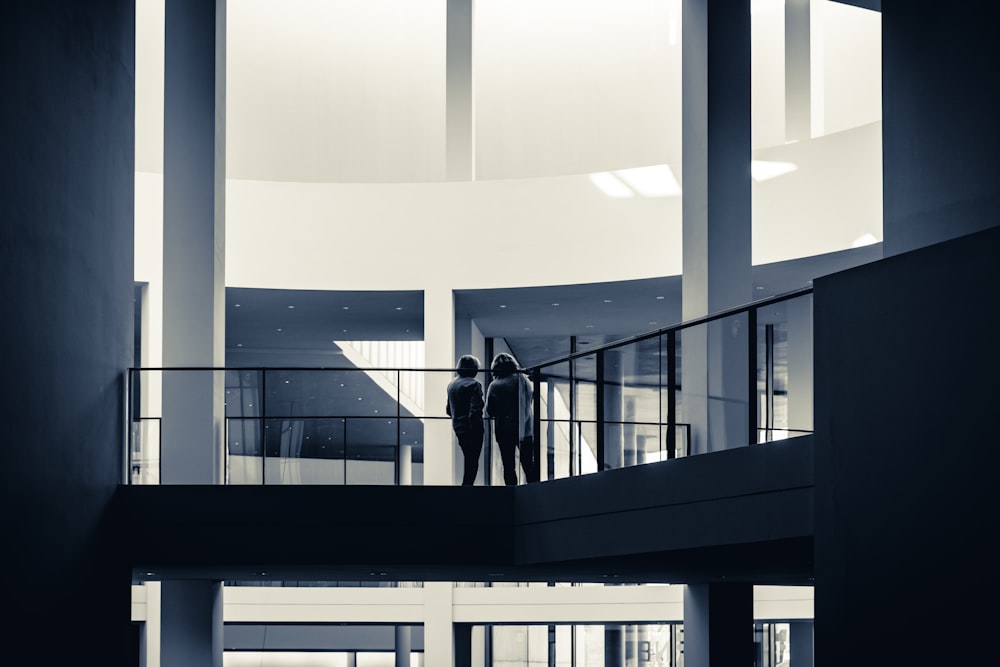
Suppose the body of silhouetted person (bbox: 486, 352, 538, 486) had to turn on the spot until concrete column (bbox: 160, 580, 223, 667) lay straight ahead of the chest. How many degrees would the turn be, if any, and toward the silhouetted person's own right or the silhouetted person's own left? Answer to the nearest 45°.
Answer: approximately 45° to the silhouetted person's own left

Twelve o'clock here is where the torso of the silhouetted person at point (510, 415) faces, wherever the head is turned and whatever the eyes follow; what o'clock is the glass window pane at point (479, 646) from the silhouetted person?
The glass window pane is roughly at 12 o'clock from the silhouetted person.

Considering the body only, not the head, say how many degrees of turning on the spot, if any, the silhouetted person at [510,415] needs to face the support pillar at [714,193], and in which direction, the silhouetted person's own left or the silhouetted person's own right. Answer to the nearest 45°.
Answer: approximately 45° to the silhouetted person's own right

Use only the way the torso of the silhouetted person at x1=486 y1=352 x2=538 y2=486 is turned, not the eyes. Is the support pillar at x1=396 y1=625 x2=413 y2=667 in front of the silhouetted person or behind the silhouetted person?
in front

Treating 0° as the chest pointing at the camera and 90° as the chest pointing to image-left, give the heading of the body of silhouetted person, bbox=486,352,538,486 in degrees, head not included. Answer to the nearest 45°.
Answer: approximately 180°

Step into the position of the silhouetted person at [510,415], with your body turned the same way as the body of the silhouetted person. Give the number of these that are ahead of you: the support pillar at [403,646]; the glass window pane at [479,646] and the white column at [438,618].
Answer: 3
